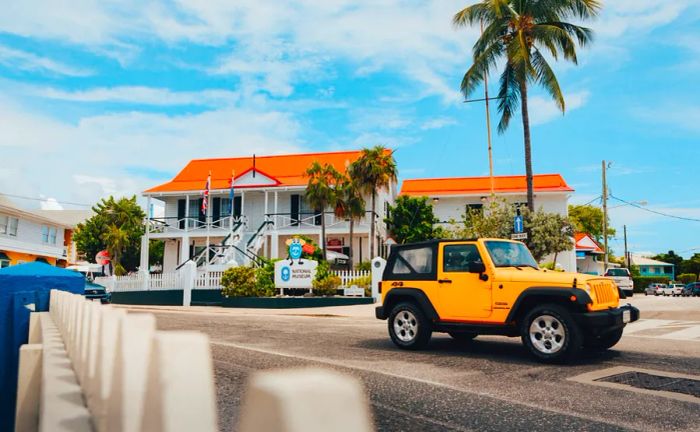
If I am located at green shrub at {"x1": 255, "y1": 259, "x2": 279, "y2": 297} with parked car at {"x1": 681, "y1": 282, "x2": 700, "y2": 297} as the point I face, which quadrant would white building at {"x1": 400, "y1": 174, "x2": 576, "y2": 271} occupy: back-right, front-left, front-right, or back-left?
front-left

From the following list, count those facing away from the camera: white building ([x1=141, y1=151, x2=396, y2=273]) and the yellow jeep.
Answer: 0

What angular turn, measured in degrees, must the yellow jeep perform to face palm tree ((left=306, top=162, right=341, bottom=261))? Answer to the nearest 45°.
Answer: approximately 180°

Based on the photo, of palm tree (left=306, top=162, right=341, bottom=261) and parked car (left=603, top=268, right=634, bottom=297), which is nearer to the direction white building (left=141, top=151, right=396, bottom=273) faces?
the palm tree

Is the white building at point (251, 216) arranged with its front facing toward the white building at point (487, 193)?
no

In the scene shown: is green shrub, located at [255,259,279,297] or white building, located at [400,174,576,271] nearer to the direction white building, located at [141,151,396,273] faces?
the green shrub

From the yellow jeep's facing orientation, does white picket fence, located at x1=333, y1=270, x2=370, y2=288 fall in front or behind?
behind

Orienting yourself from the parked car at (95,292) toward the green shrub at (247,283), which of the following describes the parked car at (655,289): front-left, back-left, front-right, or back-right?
front-left

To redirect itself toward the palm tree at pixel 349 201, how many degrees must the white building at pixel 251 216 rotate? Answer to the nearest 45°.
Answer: approximately 45° to its left

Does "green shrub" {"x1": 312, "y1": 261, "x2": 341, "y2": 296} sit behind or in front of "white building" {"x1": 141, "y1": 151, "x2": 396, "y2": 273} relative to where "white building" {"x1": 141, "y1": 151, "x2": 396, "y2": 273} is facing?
in front

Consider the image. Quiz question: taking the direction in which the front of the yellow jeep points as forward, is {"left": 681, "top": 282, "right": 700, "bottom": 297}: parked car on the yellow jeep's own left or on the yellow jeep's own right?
on the yellow jeep's own left

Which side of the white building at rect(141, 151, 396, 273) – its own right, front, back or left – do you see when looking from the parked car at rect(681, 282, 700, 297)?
left

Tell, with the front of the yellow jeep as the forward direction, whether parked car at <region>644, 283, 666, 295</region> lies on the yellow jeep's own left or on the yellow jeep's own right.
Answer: on the yellow jeep's own left

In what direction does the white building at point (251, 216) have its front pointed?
toward the camera

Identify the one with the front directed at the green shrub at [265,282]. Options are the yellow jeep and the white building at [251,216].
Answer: the white building

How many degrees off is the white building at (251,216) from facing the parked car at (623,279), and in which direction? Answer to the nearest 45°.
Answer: approximately 90° to its left

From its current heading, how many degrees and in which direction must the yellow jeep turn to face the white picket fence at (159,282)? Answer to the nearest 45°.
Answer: approximately 180°

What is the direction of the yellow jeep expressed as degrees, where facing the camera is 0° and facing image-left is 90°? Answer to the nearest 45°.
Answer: approximately 315°

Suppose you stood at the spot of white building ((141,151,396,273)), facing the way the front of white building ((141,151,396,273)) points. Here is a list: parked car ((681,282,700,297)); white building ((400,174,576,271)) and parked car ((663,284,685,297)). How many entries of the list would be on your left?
3
